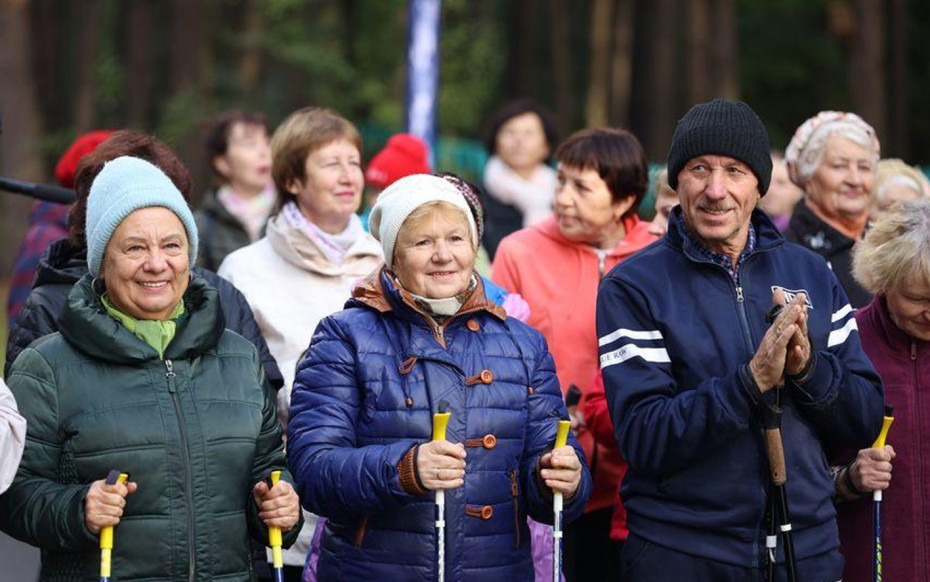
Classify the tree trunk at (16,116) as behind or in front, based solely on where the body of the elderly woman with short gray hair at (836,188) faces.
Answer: behind

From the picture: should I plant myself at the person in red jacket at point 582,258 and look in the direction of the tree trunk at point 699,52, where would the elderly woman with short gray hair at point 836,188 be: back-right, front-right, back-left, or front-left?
front-right

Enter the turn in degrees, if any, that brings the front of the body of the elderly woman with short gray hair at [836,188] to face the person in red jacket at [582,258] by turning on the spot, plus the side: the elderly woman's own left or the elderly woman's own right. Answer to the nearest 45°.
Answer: approximately 90° to the elderly woman's own right

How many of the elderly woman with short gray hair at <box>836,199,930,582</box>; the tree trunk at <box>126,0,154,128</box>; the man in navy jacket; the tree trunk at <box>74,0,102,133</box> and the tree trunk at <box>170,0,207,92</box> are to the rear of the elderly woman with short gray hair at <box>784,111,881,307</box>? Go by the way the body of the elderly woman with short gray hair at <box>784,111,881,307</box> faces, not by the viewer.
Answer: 3

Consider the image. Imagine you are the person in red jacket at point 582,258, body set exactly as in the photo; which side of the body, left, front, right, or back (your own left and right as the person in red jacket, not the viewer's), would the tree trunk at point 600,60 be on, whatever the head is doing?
back

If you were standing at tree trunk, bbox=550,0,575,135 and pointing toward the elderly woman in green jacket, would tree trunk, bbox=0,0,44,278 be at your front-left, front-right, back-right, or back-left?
front-right

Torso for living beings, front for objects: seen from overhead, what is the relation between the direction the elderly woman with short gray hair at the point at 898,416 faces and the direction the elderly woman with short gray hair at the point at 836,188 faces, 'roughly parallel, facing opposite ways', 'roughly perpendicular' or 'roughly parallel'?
roughly parallel

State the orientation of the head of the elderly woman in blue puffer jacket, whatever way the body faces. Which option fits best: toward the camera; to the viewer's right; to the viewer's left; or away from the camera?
toward the camera

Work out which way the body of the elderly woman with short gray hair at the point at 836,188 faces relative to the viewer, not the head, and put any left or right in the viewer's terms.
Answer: facing the viewer and to the right of the viewer

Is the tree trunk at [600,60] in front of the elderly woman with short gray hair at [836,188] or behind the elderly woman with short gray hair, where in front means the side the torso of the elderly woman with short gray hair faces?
behind

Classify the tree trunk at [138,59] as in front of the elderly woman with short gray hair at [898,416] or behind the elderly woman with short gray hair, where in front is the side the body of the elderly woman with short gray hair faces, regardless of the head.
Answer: behind

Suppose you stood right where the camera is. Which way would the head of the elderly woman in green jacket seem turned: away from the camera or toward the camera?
toward the camera

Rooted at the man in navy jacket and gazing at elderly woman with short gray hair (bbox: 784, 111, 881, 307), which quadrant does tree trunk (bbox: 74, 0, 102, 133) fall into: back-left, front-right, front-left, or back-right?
front-left

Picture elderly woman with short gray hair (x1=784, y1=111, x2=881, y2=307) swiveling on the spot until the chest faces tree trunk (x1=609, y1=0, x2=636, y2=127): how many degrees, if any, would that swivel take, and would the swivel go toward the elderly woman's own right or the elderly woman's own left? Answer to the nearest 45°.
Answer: approximately 135° to the elderly woman's own left
